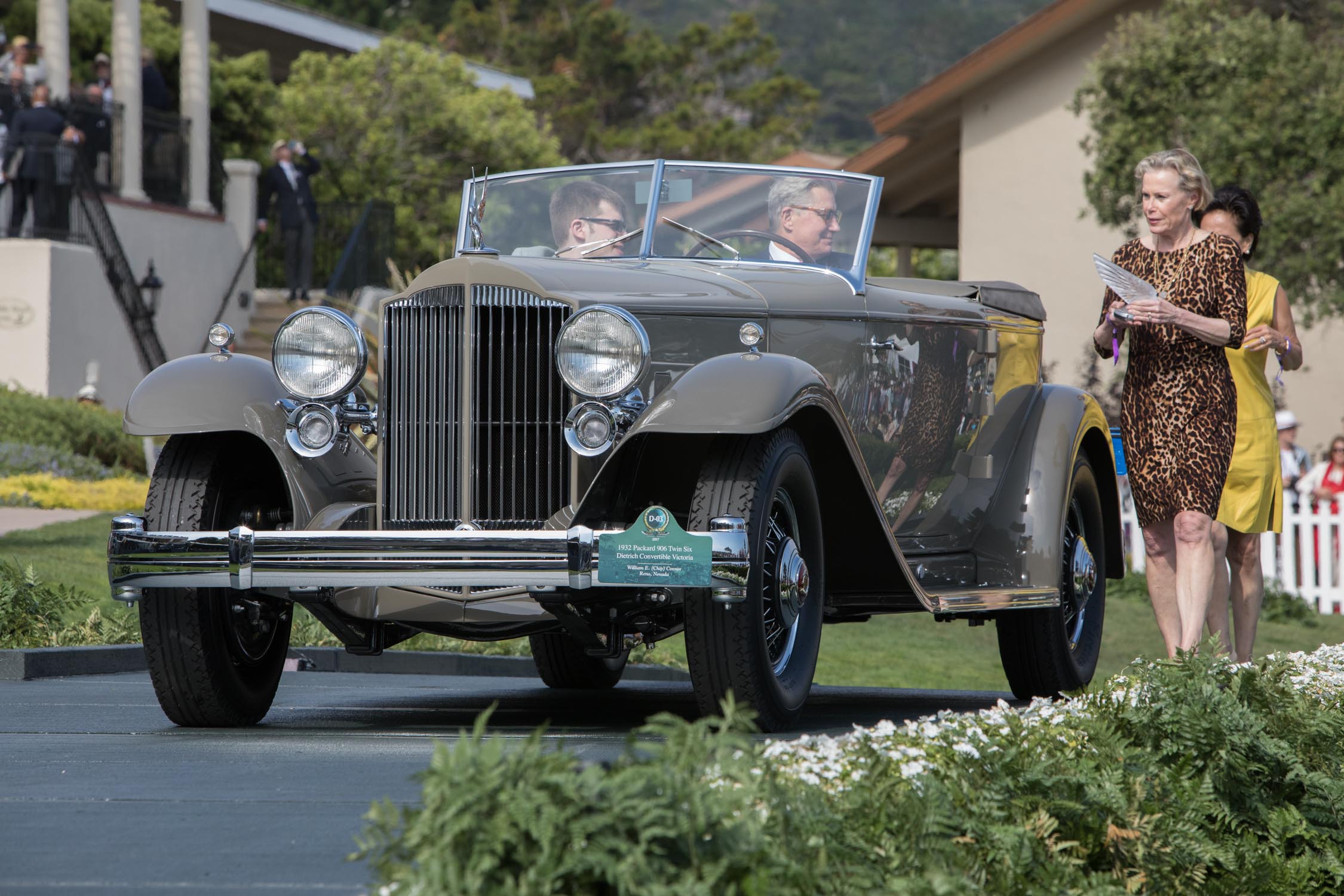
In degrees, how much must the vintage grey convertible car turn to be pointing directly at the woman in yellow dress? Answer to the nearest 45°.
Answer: approximately 180°

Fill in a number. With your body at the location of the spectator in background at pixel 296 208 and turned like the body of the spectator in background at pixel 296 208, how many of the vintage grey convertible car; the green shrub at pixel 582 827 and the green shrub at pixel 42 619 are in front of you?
3

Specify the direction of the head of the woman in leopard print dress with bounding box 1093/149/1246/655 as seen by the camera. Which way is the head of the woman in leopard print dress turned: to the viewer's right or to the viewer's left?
to the viewer's left

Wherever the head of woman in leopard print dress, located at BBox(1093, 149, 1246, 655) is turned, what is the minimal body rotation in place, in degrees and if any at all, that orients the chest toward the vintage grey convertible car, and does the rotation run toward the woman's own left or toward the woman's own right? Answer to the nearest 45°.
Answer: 0° — they already face it

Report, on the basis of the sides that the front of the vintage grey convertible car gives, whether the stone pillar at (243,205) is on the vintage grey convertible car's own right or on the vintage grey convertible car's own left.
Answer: on the vintage grey convertible car's own right

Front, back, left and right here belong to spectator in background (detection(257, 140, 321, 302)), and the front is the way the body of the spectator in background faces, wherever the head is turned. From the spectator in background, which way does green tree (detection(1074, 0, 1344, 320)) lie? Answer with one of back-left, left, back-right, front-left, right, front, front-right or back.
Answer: front-left
